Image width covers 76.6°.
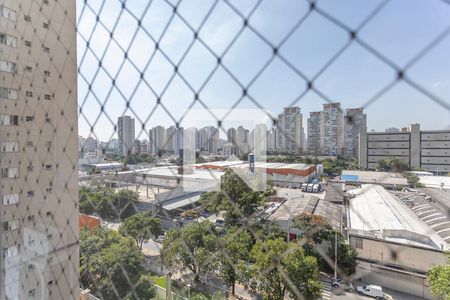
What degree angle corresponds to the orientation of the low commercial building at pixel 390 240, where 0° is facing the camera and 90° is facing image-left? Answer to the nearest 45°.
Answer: approximately 0°

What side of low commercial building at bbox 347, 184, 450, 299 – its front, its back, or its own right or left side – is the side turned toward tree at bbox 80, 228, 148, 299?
front

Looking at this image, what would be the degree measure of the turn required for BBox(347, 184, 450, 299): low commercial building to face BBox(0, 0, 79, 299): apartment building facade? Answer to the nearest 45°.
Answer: approximately 45° to its right
